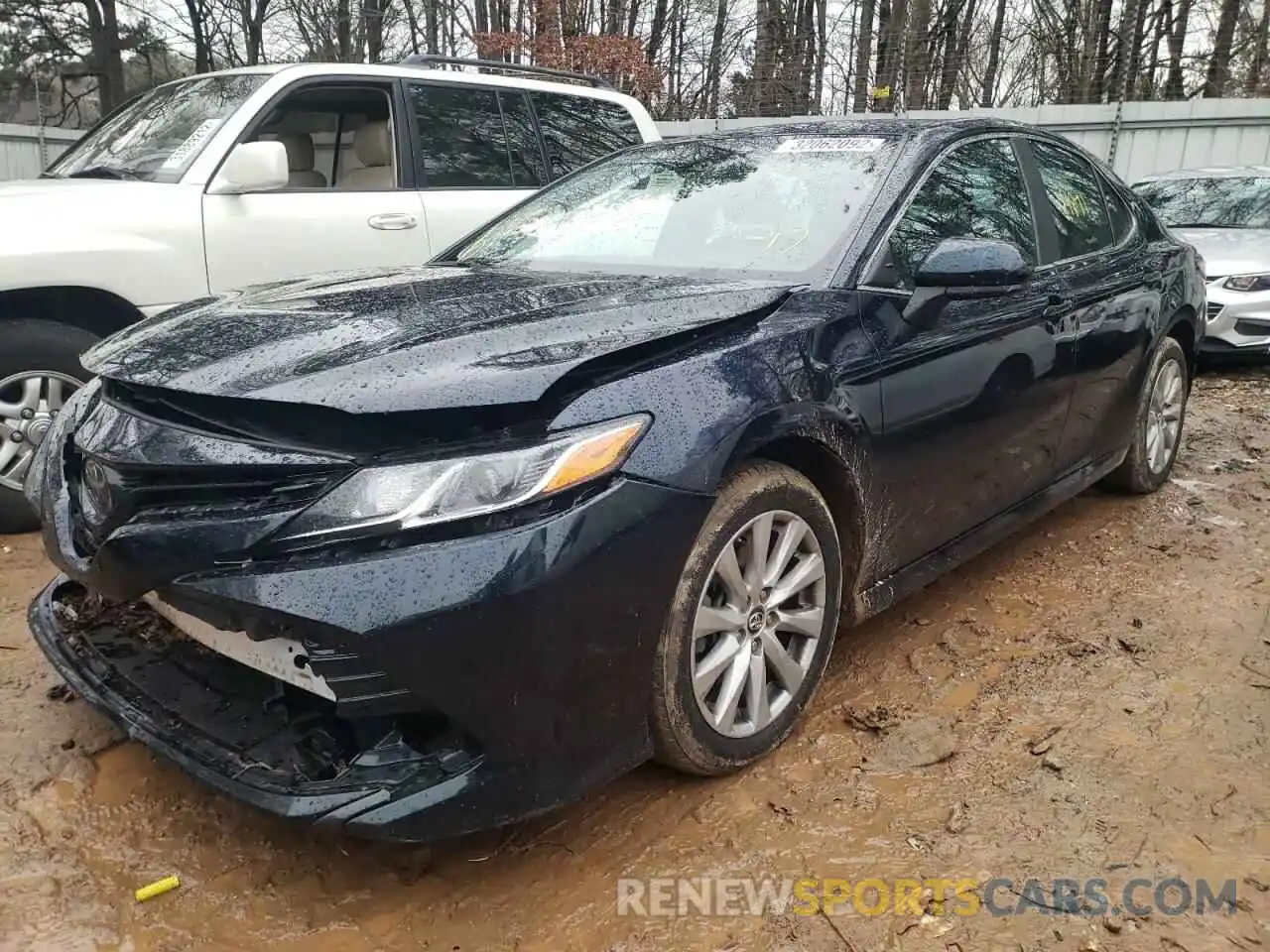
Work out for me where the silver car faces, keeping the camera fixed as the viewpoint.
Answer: facing the viewer and to the left of the viewer

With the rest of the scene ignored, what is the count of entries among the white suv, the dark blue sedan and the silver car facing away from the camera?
0

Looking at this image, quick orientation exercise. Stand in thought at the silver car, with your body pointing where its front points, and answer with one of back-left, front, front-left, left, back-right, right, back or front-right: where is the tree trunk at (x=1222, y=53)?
back-right

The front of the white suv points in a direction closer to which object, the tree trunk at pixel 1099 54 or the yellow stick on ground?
the yellow stick on ground

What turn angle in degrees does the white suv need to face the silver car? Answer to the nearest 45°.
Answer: approximately 135° to its left

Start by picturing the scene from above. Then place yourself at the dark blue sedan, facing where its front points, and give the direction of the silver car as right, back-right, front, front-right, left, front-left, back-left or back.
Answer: back

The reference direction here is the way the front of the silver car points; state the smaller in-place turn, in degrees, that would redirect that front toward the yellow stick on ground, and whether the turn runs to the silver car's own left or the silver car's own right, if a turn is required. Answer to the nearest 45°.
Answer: approximately 45° to the silver car's own left

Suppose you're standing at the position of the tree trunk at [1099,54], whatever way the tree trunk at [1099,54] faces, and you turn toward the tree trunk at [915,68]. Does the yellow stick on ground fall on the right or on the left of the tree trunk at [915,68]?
left

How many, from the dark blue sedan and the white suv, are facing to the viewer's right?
0

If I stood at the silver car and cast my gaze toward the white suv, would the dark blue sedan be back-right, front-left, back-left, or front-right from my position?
front-left

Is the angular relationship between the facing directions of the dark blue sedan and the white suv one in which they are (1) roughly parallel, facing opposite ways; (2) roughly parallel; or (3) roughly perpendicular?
roughly parallel

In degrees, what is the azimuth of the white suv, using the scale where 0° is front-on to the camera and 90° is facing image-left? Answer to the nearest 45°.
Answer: approximately 45°

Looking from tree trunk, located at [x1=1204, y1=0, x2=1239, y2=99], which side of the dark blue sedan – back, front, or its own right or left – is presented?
back

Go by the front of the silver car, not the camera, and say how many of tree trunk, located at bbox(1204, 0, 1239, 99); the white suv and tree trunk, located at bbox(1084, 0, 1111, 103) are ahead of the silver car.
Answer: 1

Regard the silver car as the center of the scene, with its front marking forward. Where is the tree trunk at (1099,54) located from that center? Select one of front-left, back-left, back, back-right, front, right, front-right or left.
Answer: back-right

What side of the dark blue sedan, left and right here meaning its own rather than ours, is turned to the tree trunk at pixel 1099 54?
back
